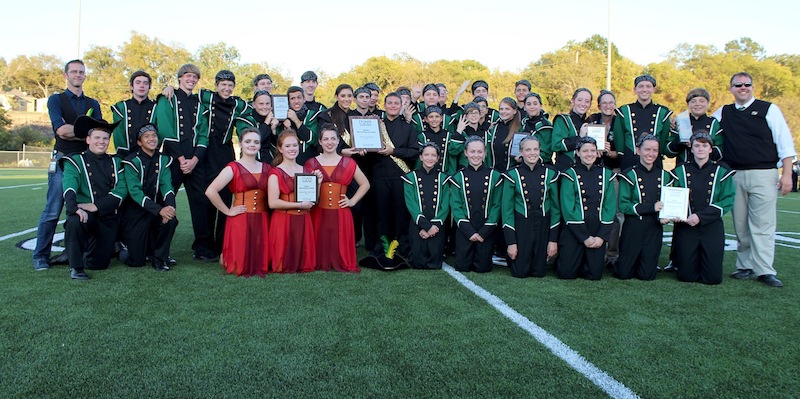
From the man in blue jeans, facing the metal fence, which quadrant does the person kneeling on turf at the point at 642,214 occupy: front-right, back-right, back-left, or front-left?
back-right

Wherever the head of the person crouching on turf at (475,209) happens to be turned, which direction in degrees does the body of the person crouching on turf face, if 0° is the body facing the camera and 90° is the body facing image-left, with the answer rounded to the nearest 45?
approximately 0°

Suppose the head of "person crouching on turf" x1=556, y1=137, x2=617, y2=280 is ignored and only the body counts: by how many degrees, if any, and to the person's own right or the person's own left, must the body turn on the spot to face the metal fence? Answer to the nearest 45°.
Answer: approximately 135° to the person's own right

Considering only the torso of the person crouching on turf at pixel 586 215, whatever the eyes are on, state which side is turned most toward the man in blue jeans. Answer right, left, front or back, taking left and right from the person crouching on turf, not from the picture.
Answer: right

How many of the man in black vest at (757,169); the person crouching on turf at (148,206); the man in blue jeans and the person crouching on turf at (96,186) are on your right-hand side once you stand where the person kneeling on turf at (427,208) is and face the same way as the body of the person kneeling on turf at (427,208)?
3

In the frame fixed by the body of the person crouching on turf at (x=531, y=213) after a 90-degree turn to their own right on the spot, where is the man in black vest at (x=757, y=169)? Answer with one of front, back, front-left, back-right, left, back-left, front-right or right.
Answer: back
